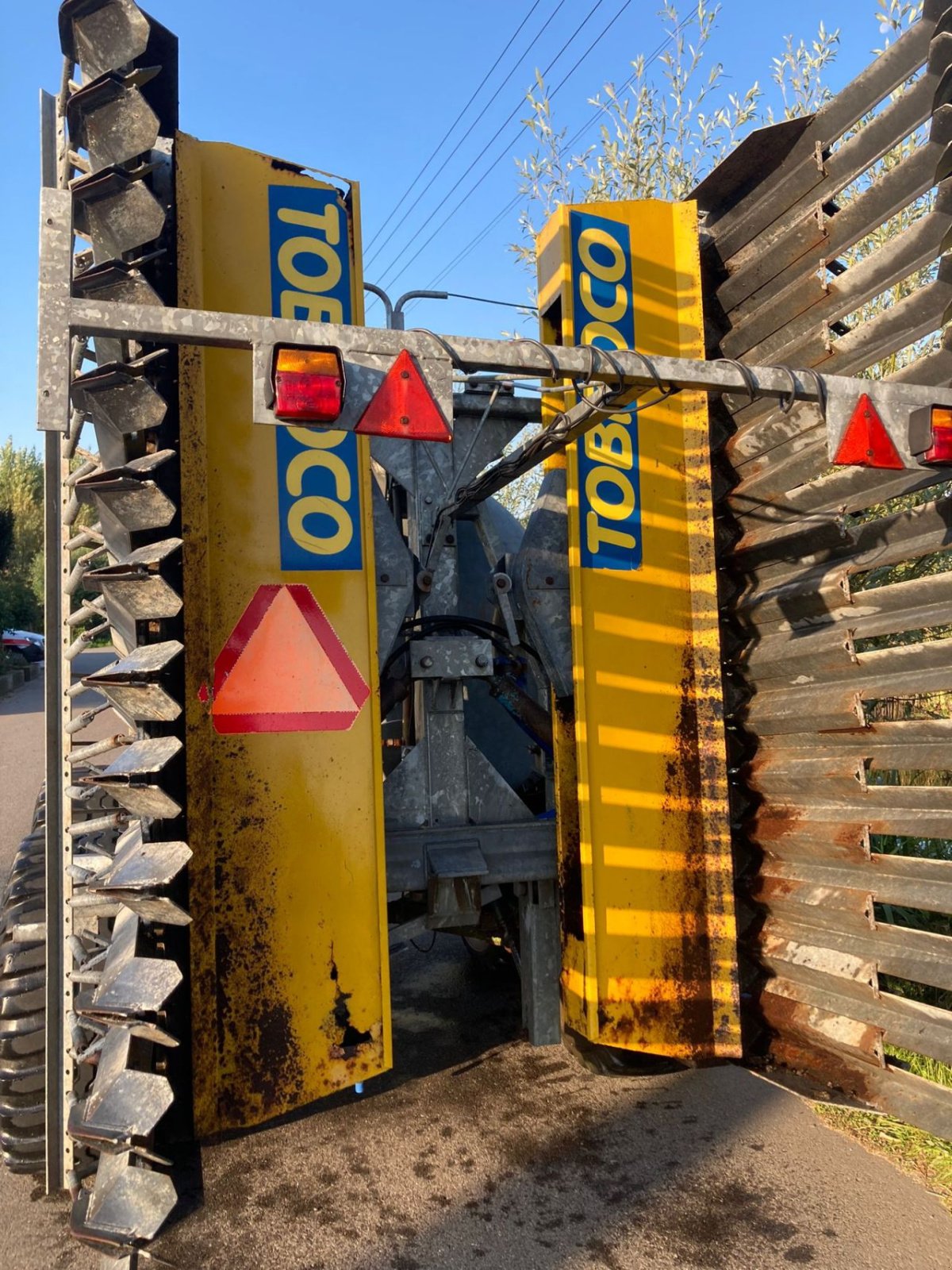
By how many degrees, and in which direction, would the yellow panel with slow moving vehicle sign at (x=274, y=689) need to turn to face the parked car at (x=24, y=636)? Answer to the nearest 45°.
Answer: approximately 180°

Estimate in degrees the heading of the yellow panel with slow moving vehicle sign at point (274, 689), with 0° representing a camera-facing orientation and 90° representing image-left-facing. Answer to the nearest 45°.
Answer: approximately 0°

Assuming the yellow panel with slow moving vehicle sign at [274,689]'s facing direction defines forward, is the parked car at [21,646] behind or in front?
behind

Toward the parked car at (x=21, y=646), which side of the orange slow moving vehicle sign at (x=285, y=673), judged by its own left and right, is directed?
back

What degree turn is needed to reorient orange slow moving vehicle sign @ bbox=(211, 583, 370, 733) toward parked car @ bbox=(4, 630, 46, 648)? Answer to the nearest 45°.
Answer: approximately 180°
